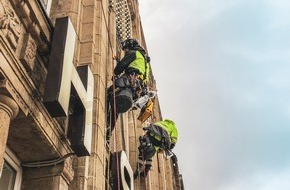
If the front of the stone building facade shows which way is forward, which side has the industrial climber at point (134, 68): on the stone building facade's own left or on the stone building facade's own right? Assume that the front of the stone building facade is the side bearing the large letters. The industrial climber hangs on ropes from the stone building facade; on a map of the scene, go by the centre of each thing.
on the stone building facade's own left

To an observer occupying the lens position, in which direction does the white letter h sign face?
facing the viewer and to the right of the viewer

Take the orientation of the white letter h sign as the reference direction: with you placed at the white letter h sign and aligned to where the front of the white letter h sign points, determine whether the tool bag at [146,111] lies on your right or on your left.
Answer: on your left

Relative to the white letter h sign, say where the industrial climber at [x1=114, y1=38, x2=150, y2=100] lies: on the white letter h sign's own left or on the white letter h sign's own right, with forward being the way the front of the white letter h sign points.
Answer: on the white letter h sign's own left
